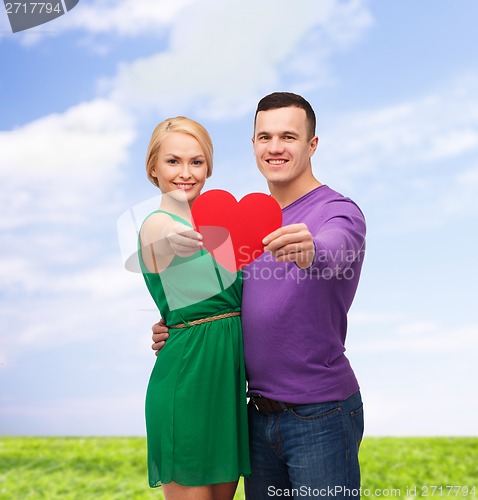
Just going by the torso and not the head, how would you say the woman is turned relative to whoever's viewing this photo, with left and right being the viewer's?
facing the viewer and to the right of the viewer

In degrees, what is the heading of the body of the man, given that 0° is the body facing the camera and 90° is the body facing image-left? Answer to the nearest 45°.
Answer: approximately 45°
